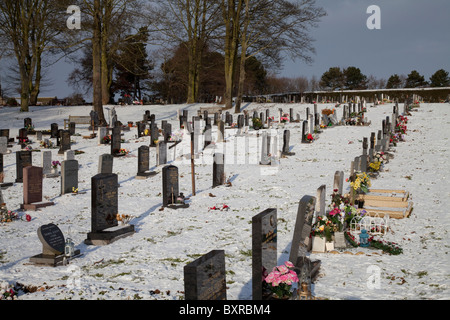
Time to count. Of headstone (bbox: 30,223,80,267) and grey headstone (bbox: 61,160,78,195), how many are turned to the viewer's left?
0

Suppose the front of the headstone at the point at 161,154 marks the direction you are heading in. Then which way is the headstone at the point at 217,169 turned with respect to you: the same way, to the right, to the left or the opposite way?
the same way

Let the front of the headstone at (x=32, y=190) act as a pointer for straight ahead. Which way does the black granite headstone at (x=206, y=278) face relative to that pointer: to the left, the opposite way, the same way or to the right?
the same way

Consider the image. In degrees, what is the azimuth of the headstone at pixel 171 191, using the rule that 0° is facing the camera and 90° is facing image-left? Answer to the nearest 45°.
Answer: approximately 315°

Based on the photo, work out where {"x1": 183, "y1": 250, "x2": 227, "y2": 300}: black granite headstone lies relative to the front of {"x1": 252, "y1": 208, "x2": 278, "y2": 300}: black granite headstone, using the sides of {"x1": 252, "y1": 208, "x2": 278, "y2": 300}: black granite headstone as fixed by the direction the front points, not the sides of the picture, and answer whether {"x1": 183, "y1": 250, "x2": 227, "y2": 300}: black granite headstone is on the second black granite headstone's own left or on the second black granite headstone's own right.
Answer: on the second black granite headstone's own right

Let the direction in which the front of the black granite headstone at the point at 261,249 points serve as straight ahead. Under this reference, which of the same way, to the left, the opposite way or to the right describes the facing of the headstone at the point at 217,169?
the same way

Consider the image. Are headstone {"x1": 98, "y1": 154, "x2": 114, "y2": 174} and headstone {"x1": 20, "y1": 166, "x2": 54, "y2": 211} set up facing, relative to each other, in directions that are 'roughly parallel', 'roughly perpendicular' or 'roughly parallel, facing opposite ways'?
roughly parallel

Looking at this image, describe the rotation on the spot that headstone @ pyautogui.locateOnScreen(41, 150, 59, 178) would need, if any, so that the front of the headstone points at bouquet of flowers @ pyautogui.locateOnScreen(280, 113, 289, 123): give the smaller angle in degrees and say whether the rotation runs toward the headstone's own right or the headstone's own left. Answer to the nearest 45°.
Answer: approximately 90° to the headstone's own left

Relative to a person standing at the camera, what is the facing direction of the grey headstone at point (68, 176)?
facing the viewer and to the right of the viewer

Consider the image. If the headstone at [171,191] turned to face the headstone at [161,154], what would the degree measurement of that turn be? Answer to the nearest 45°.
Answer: approximately 135° to its left

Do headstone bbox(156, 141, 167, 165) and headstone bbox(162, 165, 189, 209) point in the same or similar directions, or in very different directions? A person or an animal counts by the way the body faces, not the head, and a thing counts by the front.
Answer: same or similar directions

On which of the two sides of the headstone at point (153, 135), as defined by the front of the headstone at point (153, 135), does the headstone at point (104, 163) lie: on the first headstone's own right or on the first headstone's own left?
on the first headstone's own right

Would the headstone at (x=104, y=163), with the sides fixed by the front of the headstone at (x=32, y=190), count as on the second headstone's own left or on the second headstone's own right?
on the second headstone's own left

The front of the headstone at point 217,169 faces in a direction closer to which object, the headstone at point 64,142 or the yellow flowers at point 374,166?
the yellow flowers

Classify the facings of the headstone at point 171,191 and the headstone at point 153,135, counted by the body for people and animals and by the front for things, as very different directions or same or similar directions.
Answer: same or similar directions
